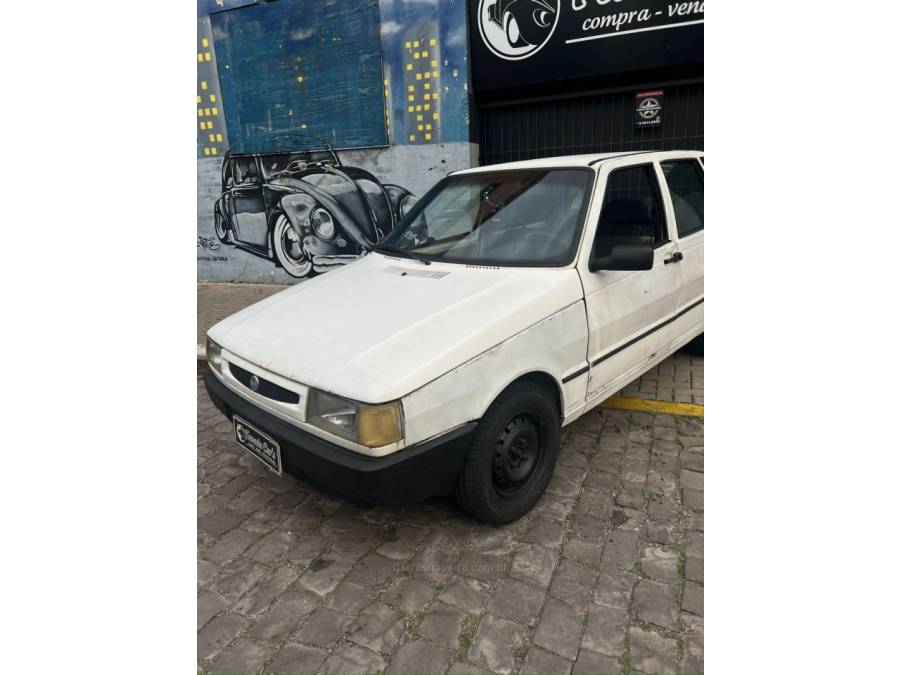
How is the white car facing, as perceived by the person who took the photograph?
facing the viewer and to the left of the viewer

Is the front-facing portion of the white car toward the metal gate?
no
